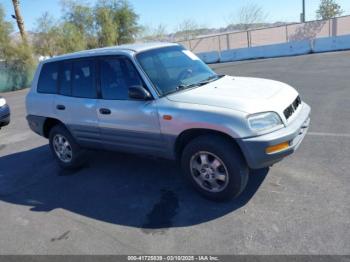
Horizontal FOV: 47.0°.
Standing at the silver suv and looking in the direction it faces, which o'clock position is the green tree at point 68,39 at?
The green tree is roughly at 7 o'clock from the silver suv.

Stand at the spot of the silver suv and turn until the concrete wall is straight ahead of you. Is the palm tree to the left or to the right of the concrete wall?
left

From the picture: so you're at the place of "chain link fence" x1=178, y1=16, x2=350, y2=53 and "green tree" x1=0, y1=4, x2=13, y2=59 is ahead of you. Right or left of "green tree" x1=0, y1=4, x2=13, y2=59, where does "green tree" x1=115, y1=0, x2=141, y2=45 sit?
right

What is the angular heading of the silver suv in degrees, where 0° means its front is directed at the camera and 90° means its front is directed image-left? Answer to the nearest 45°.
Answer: approximately 315°

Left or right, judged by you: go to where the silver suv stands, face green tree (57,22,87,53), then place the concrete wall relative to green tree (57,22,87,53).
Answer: right

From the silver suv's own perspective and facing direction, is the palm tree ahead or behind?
behind

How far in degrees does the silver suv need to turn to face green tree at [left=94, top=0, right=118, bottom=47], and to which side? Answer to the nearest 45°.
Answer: approximately 135° to its left

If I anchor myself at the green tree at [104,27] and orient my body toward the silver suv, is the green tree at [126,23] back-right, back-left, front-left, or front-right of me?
back-left

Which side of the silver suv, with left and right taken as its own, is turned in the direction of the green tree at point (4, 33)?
back
